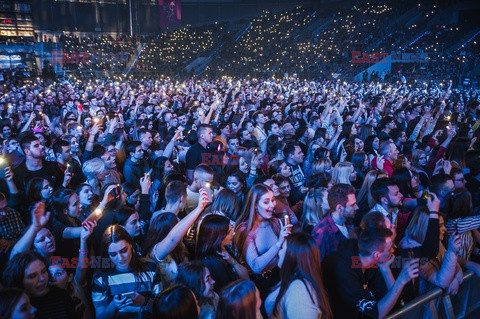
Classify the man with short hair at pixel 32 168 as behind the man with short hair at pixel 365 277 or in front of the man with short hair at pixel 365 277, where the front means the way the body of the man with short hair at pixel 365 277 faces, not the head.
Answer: behind

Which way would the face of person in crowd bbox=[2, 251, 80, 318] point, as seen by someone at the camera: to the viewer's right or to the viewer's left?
to the viewer's right

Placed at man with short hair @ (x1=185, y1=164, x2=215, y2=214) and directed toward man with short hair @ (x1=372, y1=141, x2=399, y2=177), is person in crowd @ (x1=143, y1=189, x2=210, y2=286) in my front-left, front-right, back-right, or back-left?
back-right

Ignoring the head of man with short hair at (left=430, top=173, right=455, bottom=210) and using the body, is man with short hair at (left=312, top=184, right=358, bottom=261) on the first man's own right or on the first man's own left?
on the first man's own right

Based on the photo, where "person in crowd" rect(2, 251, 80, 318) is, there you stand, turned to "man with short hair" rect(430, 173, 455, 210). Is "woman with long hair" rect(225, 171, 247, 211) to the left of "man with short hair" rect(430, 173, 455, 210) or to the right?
left
